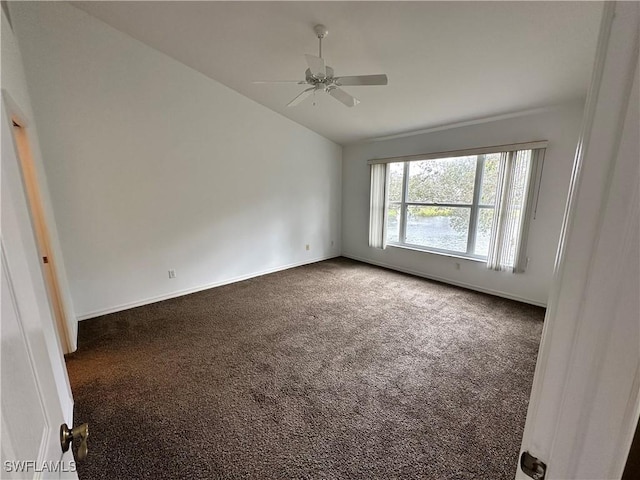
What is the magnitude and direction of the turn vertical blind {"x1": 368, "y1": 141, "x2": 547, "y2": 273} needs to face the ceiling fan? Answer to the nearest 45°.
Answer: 0° — it already faces it

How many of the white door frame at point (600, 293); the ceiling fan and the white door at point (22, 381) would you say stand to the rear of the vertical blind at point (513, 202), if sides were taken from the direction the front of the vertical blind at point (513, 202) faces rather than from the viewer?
0

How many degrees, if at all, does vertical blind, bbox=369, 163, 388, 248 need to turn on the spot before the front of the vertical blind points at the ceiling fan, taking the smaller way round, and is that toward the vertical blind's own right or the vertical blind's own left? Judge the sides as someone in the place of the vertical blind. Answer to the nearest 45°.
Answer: approximately 45° to the vertical blind's own left

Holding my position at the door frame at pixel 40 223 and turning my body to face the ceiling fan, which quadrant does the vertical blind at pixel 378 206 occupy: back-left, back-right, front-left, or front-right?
front-left

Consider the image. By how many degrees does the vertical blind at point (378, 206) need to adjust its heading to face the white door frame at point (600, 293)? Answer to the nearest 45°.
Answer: approximately 45° to its left

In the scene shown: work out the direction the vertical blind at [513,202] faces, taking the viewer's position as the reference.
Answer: facing the viewer and to the left of the viewer

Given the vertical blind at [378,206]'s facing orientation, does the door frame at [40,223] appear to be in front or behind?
in front

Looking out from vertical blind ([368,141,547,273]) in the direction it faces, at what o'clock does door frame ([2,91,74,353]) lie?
The door frame is roughly at 12 o'clock from the vertical blind.

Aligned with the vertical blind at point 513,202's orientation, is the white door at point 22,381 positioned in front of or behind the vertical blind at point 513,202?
in front
